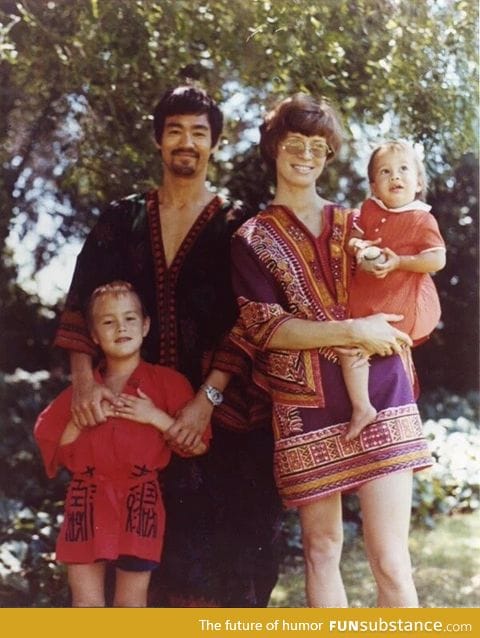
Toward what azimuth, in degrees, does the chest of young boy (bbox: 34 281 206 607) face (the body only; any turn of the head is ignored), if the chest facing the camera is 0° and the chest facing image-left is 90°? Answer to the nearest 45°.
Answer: approximately 0°
